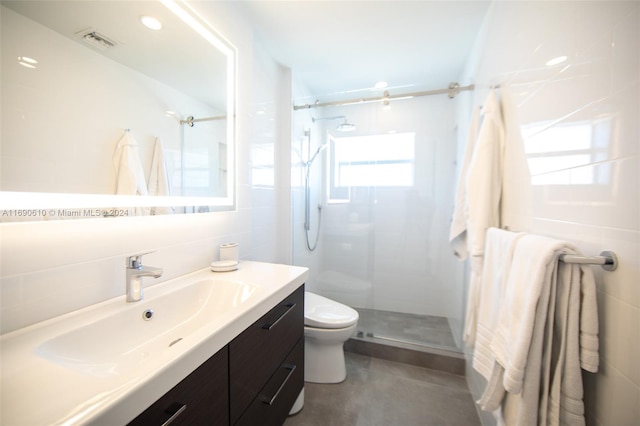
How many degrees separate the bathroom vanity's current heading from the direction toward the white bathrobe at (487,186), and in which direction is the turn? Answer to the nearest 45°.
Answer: approximately 45° to its left

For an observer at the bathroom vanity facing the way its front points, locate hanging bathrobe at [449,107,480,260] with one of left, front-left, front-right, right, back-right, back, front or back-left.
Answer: front-left

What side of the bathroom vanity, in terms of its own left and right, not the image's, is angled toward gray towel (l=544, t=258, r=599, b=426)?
front

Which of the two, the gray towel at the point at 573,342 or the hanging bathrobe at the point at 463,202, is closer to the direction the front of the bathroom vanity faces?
the gray towel

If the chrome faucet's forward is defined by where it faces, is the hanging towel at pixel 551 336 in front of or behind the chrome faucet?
in front

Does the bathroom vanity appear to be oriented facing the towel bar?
yes

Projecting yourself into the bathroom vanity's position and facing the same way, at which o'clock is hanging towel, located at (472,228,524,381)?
The hanging towel is roughly at 11 o'clock from the bathroom vanity.

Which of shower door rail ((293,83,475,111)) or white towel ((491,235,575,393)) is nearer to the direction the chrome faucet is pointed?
the white towel

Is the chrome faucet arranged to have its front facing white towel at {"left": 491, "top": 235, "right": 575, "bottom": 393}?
yes

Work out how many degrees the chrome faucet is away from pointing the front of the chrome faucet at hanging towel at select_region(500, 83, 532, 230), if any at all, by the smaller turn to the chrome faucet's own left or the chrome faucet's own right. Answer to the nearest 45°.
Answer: approximately 45° to the chrome faucet's own left

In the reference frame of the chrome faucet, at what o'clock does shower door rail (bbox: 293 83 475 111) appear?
The shower door rail is roughly at 10 o'clock from the chrome faucet.

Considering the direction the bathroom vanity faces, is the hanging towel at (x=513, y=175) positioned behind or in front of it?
in front

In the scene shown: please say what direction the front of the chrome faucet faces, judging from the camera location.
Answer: facing the viewer and to the right of the viewer
